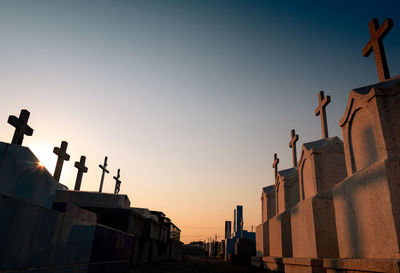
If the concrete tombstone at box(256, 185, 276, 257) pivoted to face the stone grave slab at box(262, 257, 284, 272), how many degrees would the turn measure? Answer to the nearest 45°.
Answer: approximately 45° to its left

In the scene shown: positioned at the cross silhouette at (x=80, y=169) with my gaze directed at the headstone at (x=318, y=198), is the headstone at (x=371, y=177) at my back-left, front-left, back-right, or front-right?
front-right

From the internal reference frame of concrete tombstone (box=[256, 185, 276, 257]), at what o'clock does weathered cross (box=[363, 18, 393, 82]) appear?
The weathered cross is roughly at 10 o'clock from the concrete tombstone.

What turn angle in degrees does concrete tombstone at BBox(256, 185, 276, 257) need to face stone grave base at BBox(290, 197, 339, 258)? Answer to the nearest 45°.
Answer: approximately 45° to its left

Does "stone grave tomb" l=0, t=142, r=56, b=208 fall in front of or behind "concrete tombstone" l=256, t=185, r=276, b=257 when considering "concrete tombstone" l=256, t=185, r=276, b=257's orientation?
in front

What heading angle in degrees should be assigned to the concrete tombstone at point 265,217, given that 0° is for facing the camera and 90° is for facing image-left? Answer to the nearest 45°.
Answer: approximately 45°

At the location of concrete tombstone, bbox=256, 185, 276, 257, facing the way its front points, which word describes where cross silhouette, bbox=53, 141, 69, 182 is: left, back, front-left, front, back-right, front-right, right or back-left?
front

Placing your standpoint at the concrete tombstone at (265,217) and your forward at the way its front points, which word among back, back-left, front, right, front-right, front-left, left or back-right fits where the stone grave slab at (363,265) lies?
front-left

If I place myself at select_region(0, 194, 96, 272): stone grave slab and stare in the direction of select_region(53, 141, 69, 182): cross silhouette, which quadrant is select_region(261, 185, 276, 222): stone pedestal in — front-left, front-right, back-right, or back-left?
front-right
